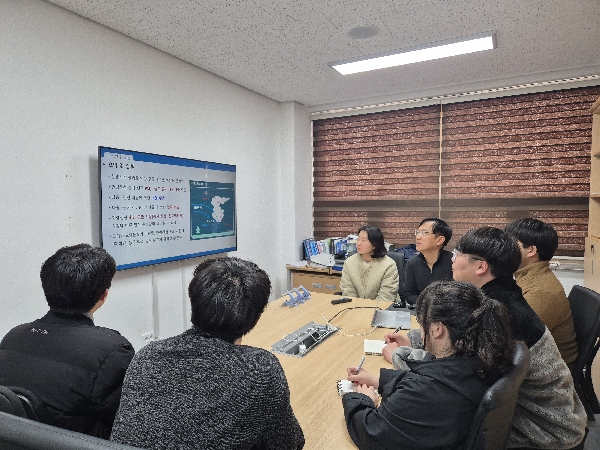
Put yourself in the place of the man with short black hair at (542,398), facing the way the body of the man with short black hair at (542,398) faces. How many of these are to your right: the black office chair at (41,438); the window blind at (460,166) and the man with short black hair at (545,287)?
2

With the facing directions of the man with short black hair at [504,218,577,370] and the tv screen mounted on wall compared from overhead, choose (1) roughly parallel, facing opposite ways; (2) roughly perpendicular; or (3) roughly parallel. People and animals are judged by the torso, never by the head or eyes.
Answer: roughly parallel, facing opposite ways

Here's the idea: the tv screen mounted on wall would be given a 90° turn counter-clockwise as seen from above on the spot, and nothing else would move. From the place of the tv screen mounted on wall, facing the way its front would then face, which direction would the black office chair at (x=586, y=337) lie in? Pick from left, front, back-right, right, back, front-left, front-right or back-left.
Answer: right

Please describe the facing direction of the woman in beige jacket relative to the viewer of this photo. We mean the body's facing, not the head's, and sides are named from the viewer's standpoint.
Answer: facing the viewer and to the left of the viewer

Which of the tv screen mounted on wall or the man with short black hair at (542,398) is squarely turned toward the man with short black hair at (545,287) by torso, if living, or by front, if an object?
the tv screen mounted on wall

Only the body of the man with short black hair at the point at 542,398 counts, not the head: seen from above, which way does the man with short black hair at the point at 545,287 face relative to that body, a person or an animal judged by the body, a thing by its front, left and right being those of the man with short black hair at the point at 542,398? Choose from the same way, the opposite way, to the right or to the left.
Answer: the same way

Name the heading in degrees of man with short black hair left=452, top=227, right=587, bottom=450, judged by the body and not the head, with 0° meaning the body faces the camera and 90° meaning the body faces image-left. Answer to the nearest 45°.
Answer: approximately 90°

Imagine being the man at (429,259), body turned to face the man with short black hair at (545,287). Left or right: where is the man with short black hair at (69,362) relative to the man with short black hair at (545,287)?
right

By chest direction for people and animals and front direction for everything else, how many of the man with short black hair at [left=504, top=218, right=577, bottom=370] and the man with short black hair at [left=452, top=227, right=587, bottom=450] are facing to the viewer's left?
2

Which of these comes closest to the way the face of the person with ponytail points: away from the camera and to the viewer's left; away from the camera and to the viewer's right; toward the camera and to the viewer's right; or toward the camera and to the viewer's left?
away from the camera and to the viewer's left

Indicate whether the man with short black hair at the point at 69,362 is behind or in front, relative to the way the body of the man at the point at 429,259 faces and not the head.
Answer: in front

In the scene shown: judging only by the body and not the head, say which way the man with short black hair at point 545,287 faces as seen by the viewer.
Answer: to the viewer's left

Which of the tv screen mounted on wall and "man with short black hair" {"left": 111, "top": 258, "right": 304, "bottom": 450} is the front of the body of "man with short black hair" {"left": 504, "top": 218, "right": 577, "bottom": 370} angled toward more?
the tv screen mounted on wall

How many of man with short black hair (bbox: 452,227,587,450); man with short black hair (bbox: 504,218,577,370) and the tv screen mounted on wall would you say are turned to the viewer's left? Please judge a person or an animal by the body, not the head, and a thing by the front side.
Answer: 2

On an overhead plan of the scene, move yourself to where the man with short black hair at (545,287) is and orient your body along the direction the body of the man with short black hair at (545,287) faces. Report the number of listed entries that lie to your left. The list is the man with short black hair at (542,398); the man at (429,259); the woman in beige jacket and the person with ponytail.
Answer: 2
